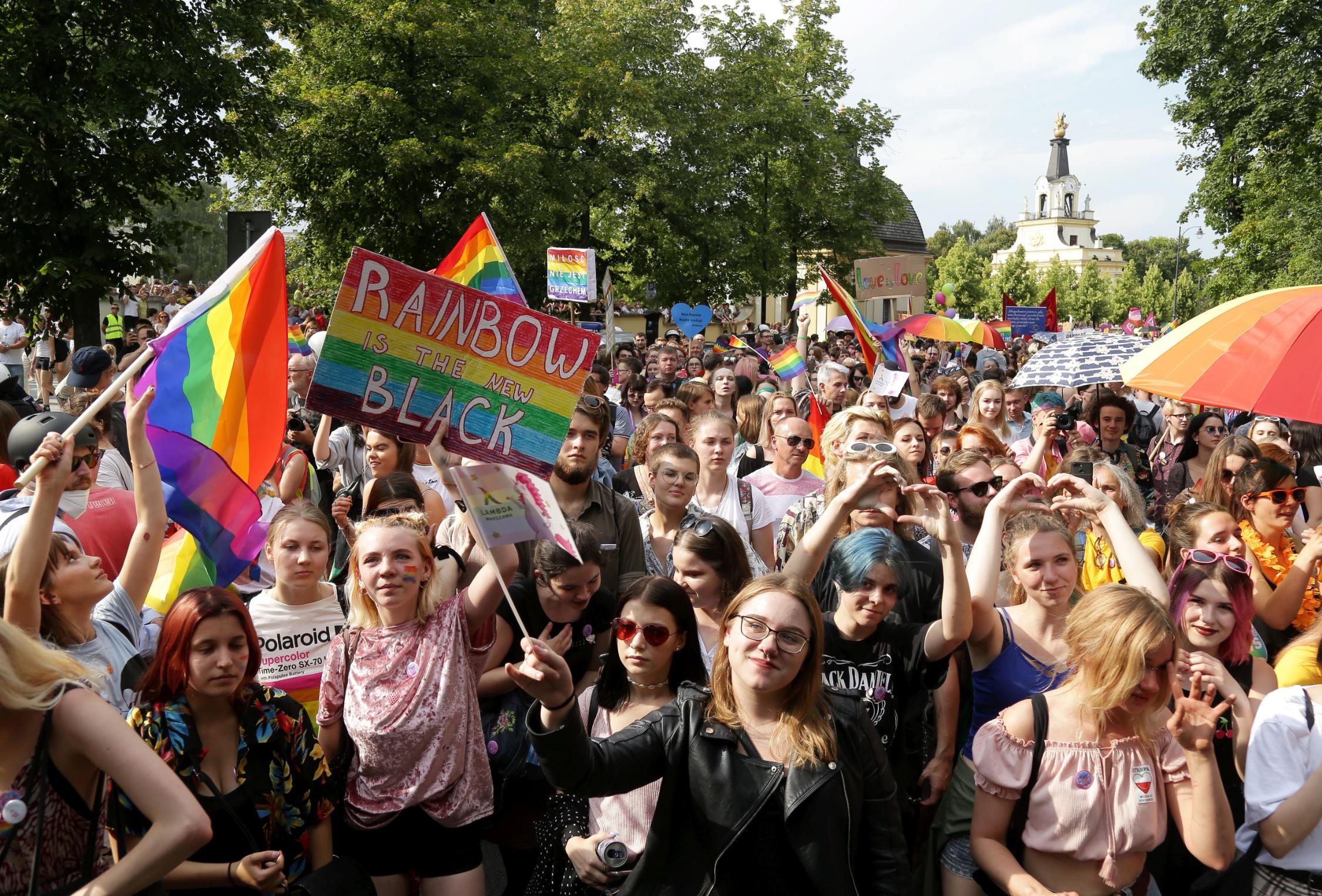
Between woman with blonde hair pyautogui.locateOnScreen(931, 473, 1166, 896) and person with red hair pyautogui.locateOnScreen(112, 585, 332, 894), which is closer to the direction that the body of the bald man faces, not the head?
the woman with blonde hair

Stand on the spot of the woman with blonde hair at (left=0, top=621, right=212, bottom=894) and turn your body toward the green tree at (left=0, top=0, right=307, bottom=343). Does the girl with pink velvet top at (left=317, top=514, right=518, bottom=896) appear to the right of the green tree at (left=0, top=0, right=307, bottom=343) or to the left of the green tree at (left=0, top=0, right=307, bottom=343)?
right

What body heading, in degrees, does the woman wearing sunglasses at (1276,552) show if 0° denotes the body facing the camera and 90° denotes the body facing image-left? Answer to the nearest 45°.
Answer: approximately 315°

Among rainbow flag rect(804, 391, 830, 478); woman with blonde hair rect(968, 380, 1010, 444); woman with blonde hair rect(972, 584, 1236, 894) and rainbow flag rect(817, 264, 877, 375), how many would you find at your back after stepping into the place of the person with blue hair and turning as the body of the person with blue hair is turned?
3

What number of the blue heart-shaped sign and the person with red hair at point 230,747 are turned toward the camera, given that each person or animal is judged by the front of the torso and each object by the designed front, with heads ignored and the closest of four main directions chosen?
2

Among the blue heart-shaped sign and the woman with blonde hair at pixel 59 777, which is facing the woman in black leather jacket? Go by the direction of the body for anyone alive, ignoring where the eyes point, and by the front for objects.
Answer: the blue heart-shaped sign

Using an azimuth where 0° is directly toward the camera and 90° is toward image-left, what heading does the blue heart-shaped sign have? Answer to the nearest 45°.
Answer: approximately 0°

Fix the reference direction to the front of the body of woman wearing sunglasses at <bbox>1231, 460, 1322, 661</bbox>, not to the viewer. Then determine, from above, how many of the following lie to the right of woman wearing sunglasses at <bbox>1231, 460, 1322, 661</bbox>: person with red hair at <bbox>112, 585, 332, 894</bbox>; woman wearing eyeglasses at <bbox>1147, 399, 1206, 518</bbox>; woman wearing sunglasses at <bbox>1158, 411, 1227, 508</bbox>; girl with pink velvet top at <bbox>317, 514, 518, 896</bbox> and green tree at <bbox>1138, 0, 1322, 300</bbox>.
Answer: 2

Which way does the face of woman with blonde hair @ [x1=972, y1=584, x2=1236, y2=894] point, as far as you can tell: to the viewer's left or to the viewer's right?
to the viewer's right
